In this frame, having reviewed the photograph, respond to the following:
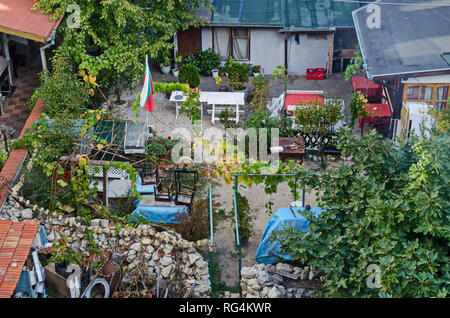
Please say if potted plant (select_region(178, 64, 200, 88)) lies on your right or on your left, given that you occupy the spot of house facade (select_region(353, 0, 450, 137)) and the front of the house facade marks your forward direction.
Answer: on your right

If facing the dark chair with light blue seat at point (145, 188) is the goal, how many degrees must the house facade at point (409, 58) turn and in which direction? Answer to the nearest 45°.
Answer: approximately 45° to its right

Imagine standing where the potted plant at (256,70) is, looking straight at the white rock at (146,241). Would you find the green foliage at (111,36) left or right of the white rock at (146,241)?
right

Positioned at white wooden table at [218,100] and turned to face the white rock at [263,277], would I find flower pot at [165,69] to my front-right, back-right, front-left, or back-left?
back-right

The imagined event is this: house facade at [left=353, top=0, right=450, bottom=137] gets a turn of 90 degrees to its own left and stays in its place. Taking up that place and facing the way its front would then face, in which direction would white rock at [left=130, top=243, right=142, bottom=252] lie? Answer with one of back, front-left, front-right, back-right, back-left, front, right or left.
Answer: back-right

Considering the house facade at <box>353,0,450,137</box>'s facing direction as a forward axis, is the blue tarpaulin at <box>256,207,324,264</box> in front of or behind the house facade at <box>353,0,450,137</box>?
in front

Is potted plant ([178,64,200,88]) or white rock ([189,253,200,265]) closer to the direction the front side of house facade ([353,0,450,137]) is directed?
the white rock

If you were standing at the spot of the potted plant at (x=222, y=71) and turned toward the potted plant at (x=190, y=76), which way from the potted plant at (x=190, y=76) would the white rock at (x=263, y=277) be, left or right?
left

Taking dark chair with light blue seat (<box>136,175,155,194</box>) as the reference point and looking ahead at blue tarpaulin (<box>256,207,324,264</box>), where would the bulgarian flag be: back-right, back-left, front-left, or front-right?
back-left

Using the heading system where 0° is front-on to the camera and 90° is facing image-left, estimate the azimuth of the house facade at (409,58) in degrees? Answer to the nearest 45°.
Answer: approximately 0°

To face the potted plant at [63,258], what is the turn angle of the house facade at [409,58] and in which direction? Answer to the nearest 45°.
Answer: approximately 45° to its right

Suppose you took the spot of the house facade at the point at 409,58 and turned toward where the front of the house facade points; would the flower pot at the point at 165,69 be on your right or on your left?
on your right

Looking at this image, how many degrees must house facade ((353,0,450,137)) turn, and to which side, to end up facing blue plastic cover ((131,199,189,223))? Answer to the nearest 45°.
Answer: approximately 45° to its right

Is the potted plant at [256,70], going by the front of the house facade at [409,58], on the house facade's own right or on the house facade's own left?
on the house facade's own right

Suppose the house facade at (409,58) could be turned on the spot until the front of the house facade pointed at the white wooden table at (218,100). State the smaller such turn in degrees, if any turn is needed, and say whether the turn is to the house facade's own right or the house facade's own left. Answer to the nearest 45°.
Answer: approximately 90° to the house facade's own right
